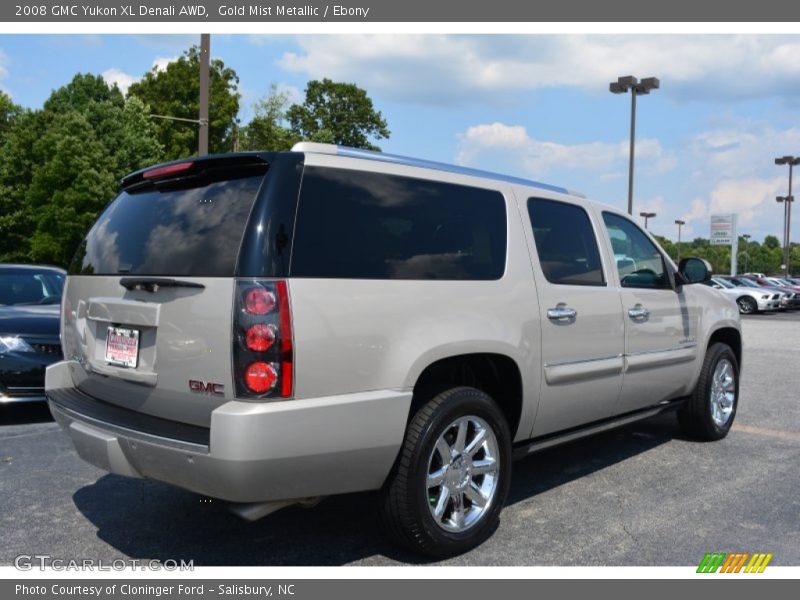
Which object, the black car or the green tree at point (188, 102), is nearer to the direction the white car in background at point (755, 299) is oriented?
the black car

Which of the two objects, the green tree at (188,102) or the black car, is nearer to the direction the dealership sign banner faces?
the black car

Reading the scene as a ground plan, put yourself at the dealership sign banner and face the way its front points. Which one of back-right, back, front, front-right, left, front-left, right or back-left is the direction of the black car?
front

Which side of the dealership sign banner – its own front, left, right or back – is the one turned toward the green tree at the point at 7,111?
right

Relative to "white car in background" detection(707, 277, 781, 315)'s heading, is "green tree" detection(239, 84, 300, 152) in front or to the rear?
to the rear

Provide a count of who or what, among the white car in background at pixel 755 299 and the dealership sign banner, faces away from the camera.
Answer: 0

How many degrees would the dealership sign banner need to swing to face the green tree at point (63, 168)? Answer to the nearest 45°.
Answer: approximately 45° to its right

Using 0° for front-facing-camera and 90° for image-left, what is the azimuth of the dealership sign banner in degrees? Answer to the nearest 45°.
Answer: approximately 0°

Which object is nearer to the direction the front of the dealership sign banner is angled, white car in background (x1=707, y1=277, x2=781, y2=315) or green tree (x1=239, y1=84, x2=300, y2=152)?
the white car in background

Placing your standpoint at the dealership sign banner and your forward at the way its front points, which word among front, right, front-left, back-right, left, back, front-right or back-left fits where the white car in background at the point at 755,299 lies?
front

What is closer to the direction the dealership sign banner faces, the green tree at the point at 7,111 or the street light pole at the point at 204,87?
the street light pole

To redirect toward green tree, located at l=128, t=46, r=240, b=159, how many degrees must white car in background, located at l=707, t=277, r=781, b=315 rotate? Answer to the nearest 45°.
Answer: approximately 135° to its right

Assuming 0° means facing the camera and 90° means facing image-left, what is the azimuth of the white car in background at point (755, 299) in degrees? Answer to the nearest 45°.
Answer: approximately 315°

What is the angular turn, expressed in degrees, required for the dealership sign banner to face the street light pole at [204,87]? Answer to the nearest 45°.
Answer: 0° — it already faces it

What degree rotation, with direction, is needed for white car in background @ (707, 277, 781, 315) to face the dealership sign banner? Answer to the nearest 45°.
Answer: approximately 135° to its left
